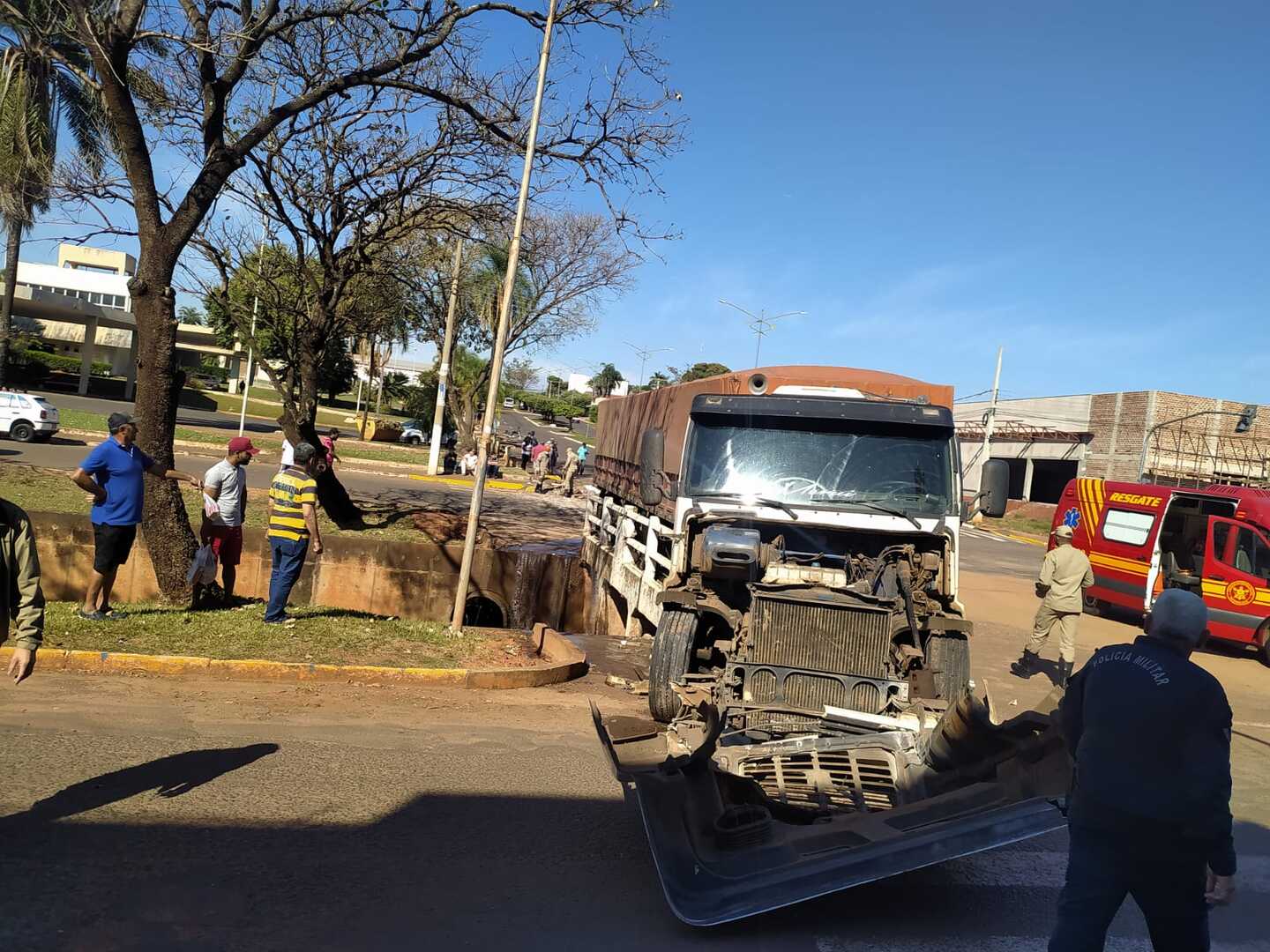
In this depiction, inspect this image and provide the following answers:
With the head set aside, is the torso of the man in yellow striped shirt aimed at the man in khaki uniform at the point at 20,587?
no

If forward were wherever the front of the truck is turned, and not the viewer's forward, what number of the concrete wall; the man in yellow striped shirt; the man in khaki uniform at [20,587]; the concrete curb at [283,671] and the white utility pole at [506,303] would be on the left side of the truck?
0

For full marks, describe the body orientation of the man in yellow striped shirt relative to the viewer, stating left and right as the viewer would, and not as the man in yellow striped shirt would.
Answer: facing away from the viewer and to the right of the viewer

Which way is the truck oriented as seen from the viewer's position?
toward the camera

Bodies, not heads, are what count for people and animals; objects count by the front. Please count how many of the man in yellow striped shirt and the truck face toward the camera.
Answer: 1

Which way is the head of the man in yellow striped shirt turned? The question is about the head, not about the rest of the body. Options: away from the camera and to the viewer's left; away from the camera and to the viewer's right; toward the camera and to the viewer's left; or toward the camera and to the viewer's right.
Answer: away from the camera and to the viewer's right

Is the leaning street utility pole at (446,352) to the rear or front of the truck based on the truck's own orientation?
to the rear

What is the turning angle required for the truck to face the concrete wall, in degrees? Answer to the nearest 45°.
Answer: approximately 135° to its right

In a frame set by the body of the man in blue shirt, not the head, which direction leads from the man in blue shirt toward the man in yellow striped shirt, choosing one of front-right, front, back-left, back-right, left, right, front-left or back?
front-left

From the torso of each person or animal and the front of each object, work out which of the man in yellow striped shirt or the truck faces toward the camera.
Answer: the truck

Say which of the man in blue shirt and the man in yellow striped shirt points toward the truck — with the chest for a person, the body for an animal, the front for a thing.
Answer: the man in blue shirt

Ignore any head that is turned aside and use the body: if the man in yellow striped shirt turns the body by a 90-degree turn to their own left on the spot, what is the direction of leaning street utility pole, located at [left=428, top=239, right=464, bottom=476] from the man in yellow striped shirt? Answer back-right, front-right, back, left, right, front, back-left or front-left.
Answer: front-right

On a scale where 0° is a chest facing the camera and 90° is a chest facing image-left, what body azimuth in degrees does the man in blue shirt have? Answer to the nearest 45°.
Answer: approximately 315°
